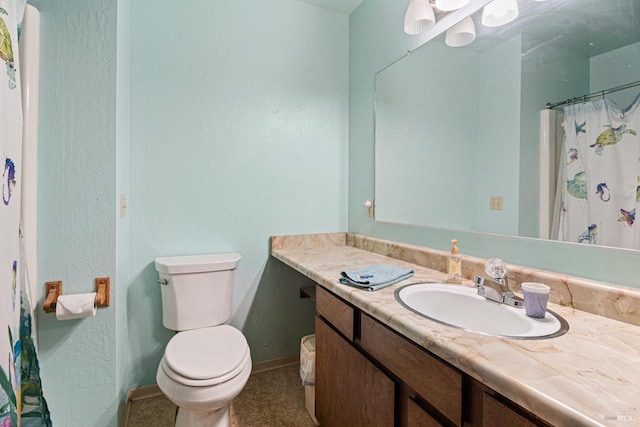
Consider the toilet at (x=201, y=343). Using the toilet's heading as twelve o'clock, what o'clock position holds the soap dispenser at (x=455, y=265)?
The soap dispenser is roughly at 10 o'clock from the toilet.

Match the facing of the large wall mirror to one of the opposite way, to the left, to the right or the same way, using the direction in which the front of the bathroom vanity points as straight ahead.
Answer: the same way

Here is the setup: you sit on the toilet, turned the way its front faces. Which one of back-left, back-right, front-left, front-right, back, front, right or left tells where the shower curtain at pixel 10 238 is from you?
front-right

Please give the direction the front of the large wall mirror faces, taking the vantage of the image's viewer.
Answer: facing the viewer and to the left of the viewer

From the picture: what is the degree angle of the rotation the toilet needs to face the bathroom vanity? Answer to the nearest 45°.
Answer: approximately 45° to its left

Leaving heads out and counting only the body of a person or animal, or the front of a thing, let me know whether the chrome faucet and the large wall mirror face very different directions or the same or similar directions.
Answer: same or similar directions

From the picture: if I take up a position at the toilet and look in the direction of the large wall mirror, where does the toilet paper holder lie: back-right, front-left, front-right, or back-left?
back-right

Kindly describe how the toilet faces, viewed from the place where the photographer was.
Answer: facing the viewer

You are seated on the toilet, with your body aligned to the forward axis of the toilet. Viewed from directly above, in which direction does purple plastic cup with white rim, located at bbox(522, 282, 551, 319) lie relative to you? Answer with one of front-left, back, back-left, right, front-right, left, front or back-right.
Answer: front-left

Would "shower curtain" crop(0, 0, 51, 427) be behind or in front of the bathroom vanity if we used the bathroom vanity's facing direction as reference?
in front
